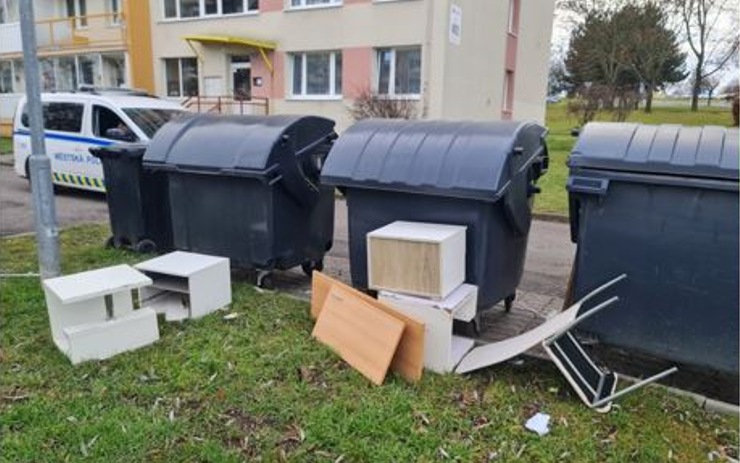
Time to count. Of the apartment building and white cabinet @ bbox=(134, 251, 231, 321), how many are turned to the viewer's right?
0

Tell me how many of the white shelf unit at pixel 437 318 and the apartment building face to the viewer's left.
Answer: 0

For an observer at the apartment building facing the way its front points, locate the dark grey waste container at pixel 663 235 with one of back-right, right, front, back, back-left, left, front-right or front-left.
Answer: front

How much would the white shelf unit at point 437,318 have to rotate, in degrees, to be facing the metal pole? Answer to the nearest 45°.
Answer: approximately 135° to its right

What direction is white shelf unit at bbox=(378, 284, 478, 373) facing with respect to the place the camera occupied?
facing the viewer and to the right of the viewer

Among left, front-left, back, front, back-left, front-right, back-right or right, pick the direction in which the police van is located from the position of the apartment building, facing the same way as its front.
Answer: front

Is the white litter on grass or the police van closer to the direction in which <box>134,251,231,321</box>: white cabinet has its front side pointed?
the white litter on grass

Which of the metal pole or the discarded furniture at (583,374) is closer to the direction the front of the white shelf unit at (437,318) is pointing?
the discarded furniture

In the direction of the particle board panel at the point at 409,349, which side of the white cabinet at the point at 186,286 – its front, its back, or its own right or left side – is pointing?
left

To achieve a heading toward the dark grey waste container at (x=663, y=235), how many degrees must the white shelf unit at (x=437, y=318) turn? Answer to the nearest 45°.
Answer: approximately 45° to its left

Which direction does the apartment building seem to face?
toward the camera

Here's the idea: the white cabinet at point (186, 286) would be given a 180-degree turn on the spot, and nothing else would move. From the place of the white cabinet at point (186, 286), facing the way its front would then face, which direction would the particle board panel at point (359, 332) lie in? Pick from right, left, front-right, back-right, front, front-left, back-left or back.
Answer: right

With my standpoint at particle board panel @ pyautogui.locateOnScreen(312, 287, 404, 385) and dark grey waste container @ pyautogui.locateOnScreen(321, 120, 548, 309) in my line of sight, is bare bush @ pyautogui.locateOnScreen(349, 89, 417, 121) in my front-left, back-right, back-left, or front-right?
front-left

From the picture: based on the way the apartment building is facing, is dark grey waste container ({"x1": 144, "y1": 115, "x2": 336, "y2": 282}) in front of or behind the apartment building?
in front

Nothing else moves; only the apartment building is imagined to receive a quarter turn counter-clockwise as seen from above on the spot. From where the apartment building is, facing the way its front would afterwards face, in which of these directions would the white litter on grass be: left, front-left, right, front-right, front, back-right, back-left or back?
right

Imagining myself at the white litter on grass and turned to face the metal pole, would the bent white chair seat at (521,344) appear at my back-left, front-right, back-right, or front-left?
front-right

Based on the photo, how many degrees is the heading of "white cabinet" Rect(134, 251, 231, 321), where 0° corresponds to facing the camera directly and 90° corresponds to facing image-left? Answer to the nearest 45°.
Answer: approximately 45°
